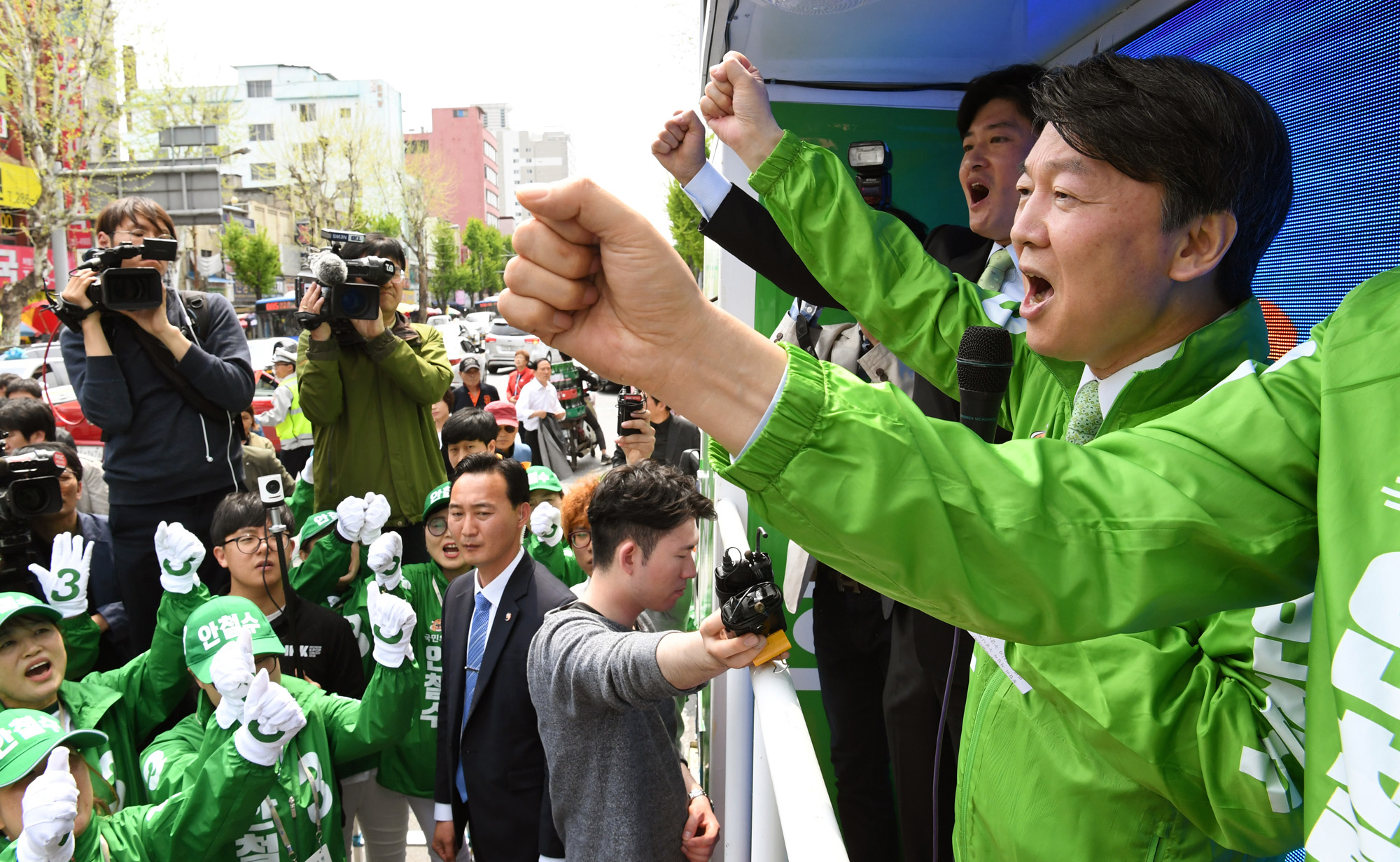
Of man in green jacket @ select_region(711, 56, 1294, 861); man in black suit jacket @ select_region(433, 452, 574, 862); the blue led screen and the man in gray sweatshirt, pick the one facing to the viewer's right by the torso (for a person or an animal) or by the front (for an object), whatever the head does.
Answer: the man in gray sweatshirt

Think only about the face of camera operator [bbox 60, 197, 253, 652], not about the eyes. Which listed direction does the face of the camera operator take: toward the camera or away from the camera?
toward the camera

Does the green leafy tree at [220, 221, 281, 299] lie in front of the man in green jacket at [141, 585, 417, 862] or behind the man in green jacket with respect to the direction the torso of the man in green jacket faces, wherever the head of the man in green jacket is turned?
behind

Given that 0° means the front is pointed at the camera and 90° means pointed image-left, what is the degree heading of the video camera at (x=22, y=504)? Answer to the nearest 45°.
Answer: approximately 315°

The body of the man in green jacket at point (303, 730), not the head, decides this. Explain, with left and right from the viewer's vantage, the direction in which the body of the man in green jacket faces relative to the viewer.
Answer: facing the viewer and to the right of the viewer

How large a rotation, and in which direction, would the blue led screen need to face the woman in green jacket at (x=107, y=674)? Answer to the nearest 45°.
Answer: approximately 45° to its right

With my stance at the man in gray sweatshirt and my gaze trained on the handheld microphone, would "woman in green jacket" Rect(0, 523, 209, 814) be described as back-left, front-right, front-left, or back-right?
back-right

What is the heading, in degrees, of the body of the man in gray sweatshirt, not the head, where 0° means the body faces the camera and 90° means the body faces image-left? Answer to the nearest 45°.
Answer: approximately 270°

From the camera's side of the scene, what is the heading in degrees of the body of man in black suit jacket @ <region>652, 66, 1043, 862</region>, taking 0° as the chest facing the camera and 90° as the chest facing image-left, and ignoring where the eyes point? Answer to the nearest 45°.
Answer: approximately 45°

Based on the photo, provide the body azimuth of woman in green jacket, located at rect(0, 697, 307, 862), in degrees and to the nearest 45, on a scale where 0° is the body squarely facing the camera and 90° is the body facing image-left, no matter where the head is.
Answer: approximately 315°

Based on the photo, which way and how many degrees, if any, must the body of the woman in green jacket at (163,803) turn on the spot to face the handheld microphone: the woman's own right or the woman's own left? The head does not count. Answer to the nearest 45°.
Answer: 0° — they already face it

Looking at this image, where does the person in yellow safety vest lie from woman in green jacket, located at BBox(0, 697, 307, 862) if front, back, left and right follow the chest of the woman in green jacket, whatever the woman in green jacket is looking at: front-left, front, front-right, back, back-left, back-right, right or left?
back-left

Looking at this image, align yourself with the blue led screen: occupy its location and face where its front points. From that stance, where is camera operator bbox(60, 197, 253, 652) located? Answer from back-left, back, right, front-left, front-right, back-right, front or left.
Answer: front-right

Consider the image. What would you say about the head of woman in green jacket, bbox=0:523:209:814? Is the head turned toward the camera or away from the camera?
toward the camera
